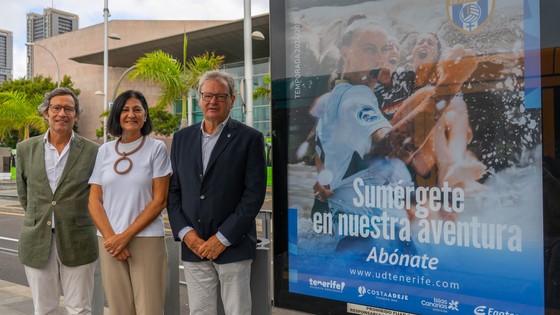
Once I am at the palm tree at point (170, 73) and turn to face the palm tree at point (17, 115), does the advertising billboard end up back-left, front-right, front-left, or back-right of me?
back-left

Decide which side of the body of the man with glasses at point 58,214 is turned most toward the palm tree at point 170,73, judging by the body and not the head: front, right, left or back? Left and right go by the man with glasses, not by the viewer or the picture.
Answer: back

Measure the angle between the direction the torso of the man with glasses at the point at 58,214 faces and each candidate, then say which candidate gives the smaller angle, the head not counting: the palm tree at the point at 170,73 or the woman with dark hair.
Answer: the woman with dark hair

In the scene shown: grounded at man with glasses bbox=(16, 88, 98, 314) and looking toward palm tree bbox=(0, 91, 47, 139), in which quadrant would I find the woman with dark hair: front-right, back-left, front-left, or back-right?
back-right

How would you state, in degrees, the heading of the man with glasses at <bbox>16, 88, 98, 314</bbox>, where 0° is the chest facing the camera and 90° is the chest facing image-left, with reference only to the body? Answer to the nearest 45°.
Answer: approximately 0°

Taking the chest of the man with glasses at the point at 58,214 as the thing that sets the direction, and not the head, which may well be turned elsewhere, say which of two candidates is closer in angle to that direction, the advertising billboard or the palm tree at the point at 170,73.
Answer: the advertising billboard

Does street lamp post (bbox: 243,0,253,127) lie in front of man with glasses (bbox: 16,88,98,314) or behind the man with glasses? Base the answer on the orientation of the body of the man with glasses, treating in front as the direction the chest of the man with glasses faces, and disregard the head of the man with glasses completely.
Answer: behind

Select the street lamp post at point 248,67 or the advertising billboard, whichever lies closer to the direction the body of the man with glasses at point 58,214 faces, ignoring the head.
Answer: the advertising billboard

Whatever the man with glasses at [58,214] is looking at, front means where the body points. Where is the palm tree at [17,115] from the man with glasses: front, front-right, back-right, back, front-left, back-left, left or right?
back
